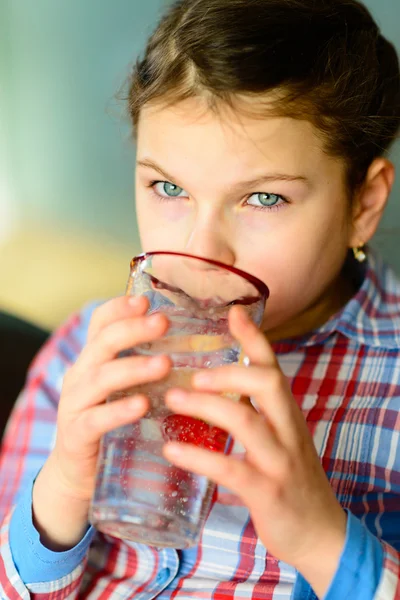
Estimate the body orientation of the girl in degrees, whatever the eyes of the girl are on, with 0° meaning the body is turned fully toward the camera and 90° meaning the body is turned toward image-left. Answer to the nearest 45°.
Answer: approximately 45°
